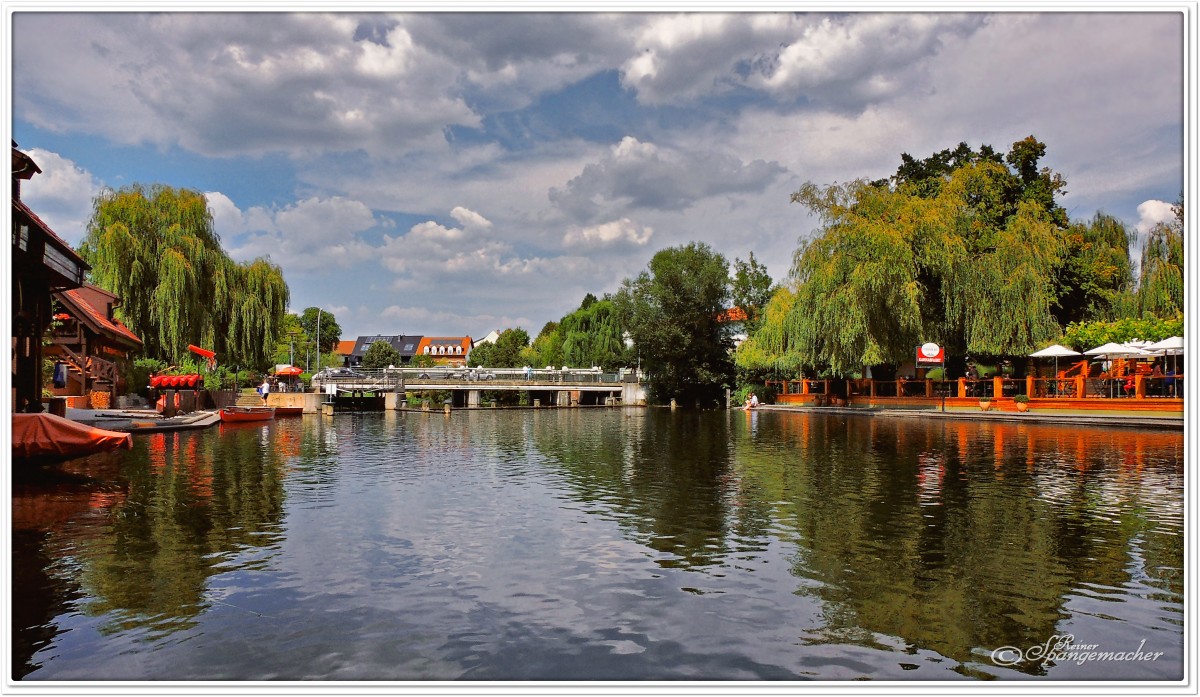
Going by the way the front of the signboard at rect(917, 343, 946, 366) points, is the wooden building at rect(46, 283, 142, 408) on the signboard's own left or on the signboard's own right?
on the signboard's own right

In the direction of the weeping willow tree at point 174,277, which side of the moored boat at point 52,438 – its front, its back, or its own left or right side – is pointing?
left

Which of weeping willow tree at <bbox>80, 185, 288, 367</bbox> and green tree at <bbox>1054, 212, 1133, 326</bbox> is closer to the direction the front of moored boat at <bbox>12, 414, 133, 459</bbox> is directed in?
the green tree

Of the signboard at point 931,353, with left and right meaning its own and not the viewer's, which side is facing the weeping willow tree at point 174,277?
right

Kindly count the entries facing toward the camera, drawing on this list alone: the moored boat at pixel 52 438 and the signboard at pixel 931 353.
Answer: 1

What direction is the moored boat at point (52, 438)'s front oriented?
to the viewer's right

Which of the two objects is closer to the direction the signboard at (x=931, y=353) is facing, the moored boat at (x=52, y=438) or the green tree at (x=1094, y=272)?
the moored boat

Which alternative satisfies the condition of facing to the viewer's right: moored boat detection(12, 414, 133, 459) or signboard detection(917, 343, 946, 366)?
the moored boat

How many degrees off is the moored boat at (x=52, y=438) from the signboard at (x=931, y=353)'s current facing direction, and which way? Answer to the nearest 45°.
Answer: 0° — it already faces it

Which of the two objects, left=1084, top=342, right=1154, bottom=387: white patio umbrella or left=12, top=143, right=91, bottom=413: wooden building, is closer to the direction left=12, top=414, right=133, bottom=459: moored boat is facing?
the white patio umbrella

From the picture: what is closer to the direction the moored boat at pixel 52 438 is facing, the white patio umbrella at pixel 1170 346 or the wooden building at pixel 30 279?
the white patio umbrella
